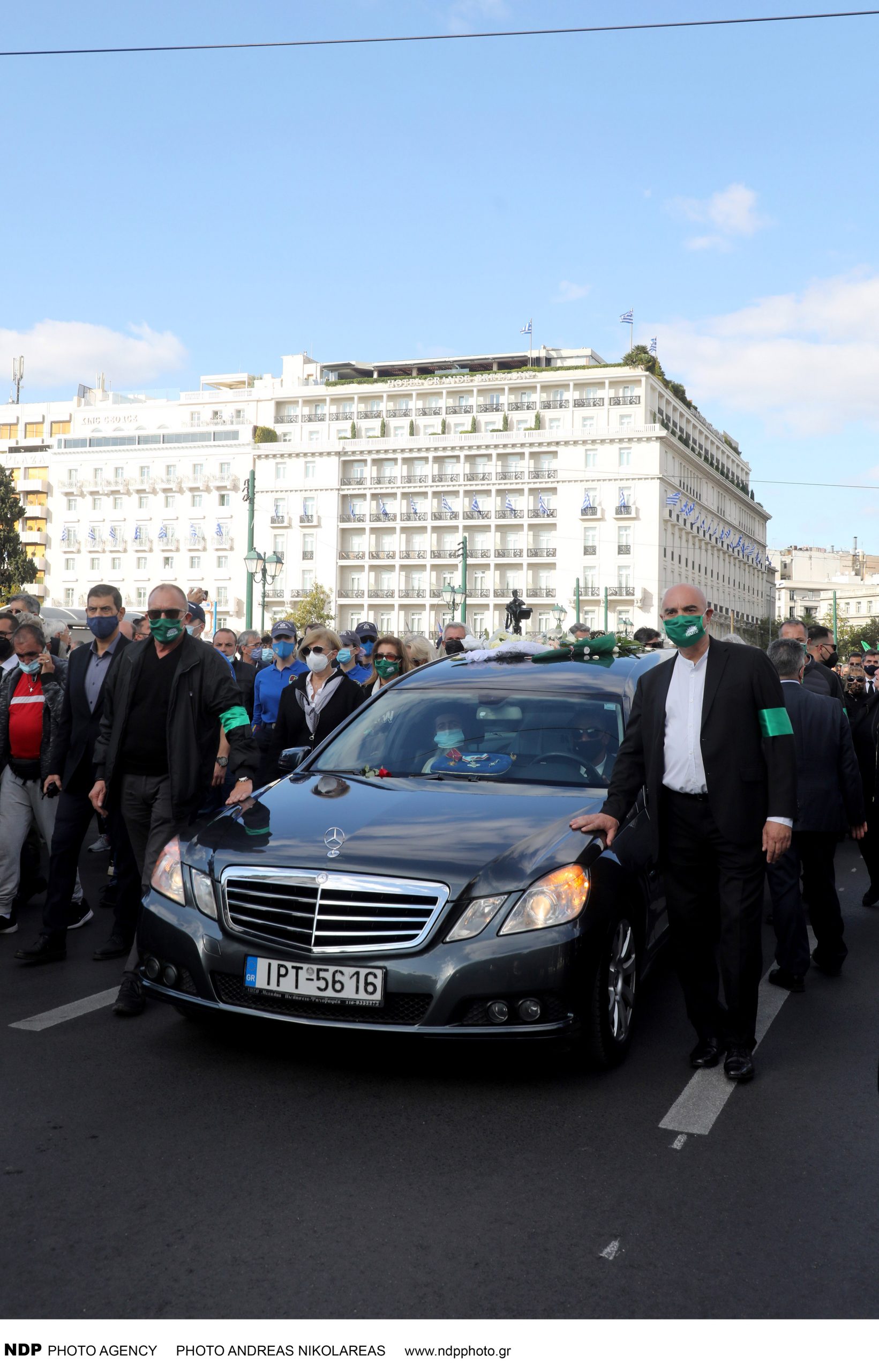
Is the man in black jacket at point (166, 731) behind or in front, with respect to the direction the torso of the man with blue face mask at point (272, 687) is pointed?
in front

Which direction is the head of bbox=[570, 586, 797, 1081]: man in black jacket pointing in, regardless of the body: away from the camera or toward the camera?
toward the camera

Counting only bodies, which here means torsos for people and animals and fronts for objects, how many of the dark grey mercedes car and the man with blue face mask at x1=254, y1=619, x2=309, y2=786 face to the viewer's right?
0

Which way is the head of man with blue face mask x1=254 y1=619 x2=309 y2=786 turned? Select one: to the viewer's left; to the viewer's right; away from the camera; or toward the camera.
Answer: toward the camera

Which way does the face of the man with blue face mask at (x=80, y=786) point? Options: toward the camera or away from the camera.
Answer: toward the camera

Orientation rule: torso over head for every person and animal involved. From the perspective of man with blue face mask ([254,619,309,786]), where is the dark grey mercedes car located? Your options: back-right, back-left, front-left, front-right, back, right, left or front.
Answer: front

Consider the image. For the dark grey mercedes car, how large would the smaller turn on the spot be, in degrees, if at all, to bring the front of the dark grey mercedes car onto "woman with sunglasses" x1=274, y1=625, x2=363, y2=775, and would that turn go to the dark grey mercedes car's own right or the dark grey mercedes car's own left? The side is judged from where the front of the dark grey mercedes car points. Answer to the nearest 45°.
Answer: approximately 135° to the dark grey mercedes car's own right

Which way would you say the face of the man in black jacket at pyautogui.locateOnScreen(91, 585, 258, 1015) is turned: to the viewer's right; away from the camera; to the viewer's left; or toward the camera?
toward the camera

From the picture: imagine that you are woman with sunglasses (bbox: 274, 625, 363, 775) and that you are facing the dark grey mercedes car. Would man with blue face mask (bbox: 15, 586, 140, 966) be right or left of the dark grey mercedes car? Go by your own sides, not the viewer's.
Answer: right

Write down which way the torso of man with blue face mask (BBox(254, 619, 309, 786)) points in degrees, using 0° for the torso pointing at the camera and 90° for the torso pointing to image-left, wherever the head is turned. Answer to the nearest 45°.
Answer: approximately 0°

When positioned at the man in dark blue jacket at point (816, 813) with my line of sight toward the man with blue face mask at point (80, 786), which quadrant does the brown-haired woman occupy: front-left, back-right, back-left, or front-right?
front-right

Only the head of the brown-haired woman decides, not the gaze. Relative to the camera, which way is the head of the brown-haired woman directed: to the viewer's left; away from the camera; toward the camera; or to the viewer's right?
toward the camera

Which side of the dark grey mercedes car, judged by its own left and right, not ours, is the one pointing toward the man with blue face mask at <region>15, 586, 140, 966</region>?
right

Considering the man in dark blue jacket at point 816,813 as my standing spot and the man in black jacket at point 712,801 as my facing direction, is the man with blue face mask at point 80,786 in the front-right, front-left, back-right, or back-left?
front-right
